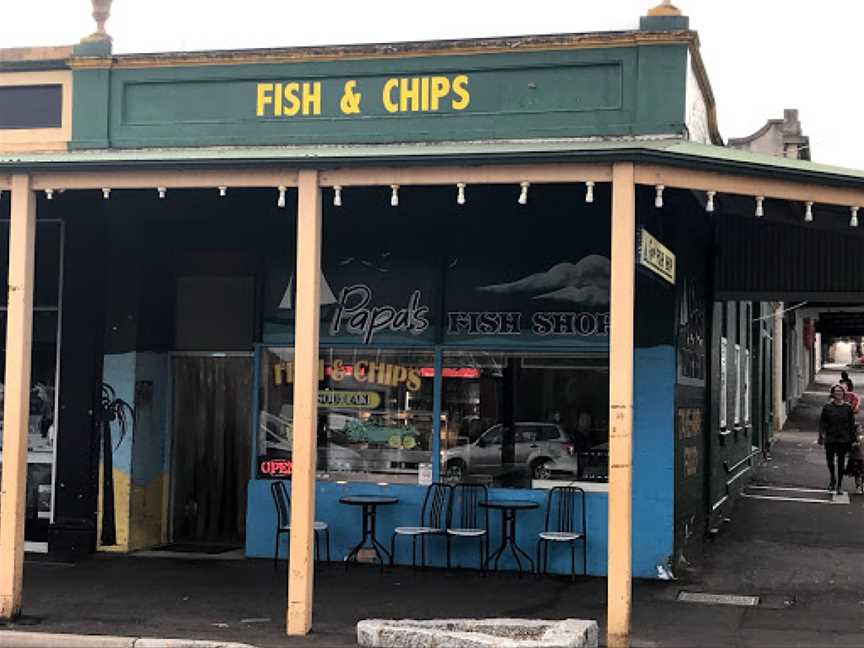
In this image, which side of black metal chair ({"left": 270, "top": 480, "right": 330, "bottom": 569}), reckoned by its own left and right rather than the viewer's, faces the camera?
right

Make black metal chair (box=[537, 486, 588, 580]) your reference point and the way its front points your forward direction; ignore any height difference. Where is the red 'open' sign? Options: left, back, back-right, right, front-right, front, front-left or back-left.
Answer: front-right

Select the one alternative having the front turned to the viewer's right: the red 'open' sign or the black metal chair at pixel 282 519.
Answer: the black metal chair

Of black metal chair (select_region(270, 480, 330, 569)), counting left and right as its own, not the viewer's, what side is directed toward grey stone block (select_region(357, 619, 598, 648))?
right

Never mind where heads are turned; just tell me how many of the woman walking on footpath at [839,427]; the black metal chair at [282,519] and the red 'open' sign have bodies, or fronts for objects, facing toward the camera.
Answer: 2

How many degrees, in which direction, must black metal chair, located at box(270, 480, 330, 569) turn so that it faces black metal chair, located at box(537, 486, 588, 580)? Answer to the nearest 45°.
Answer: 0° — it already faces it

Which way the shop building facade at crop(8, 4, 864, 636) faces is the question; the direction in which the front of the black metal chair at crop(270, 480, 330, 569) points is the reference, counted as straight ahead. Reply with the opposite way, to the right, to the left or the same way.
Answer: to the right

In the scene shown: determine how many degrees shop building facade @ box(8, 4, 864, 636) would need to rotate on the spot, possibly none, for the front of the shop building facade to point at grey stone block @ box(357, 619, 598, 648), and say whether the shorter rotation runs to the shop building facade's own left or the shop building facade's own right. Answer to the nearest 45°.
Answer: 0° — it already faces it

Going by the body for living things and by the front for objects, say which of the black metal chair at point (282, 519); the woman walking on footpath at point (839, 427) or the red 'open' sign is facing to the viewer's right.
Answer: the black metal chair

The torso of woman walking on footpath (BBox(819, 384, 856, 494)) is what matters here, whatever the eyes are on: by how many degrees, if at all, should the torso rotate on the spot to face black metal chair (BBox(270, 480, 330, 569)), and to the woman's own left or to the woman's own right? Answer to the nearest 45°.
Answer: approximately 45° to the woman's own right
